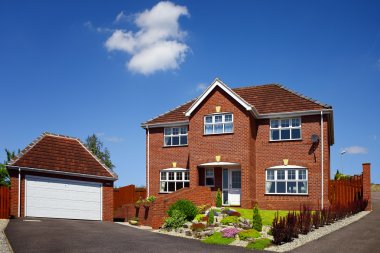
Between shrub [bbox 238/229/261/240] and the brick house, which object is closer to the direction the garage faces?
the shrub

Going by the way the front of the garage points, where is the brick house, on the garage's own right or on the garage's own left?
on the garage's own left

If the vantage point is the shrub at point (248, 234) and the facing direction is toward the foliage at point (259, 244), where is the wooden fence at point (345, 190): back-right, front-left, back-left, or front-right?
back-left

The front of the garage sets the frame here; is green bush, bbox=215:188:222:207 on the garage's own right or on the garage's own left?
on the garage's own left

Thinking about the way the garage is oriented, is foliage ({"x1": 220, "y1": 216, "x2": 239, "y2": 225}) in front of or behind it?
in front

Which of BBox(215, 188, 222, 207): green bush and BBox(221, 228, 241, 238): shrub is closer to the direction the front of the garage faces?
the shrub

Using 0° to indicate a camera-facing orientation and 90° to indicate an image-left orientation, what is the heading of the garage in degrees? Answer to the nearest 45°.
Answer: approximately 0°

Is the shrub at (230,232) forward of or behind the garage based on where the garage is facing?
forward

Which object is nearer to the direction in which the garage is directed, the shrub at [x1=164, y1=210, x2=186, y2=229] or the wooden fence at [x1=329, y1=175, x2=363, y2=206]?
the shrub
